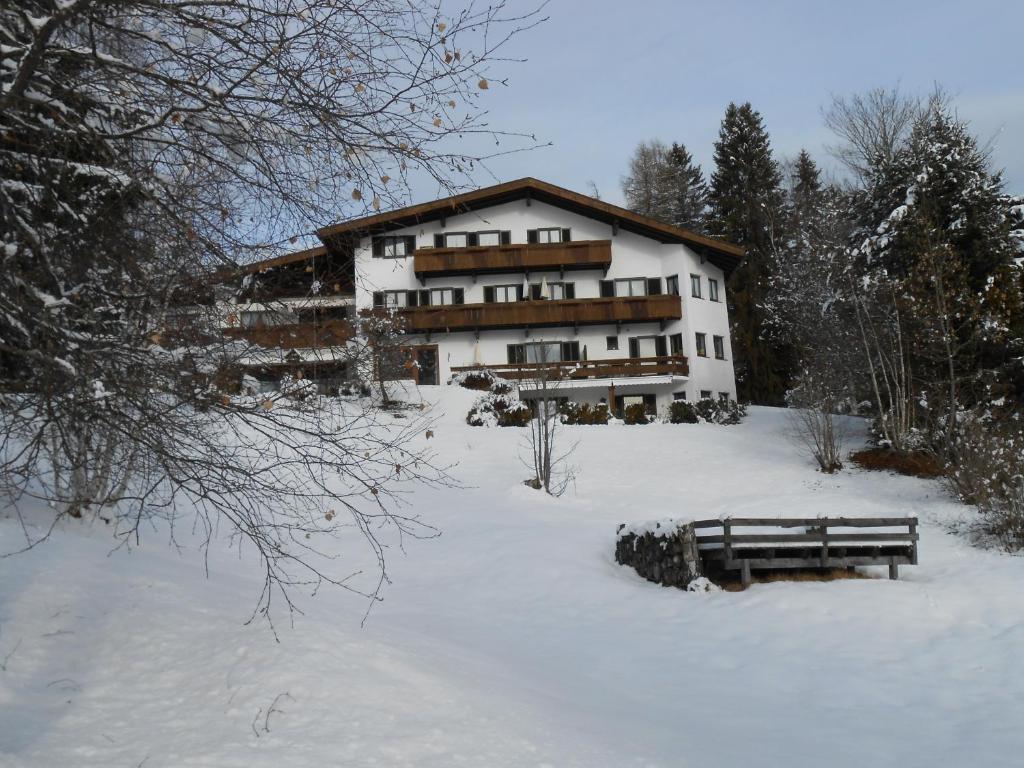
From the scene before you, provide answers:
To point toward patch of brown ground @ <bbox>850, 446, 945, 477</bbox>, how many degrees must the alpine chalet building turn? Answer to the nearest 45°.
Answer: approximately 45° to its left

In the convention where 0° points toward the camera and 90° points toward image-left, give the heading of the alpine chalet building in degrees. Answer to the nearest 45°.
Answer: approximately 0°

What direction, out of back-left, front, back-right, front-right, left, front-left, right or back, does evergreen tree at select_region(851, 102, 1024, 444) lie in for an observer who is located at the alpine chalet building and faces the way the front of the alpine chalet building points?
front-left

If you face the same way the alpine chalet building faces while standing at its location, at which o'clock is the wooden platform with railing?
The wooden platform with railing is roughly at 12 o'clock from the alpine chalet building.

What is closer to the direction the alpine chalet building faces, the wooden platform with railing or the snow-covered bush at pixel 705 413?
the wooden platform with railing
